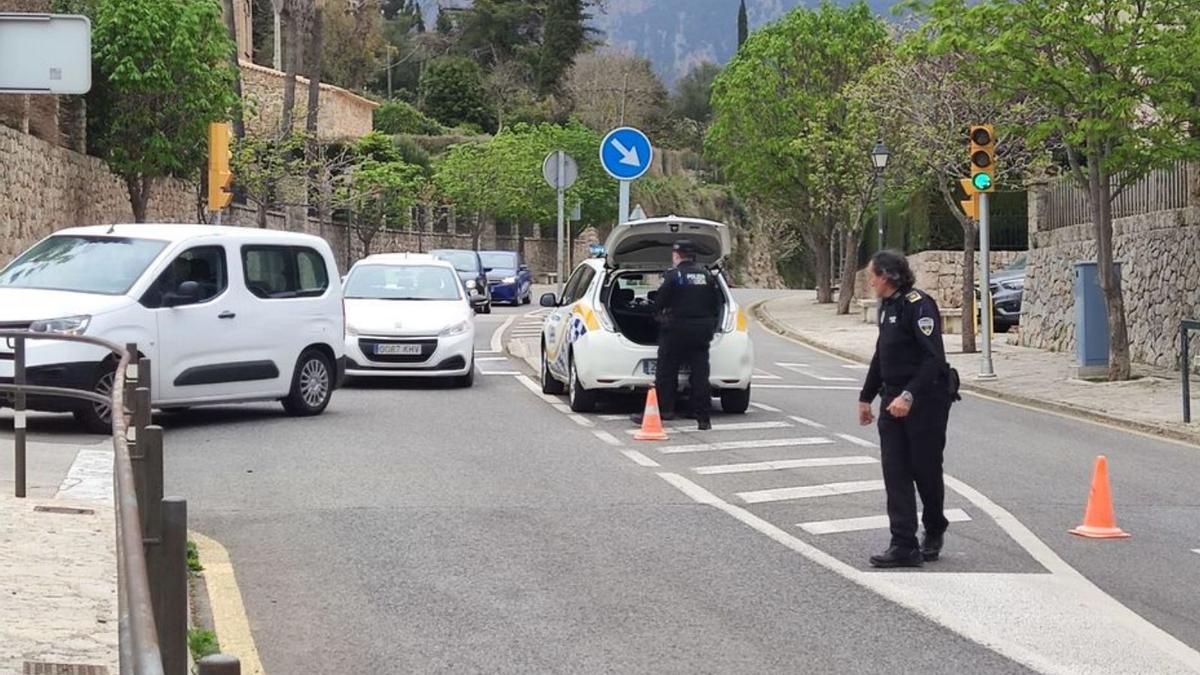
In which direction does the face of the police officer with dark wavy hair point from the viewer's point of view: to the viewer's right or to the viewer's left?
to the viewer's left

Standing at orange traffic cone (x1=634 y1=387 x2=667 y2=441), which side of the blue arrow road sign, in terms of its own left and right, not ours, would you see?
front

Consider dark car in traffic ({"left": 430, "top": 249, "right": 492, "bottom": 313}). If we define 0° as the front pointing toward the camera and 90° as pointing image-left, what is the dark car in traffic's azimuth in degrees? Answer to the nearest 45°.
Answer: approximately 0°

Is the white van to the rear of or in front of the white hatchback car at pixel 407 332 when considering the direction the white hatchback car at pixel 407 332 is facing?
in front
